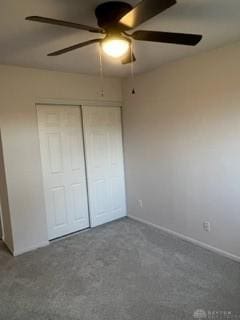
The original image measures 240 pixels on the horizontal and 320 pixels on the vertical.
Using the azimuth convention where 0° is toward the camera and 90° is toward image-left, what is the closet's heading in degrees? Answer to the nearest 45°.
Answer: approximately 315°
